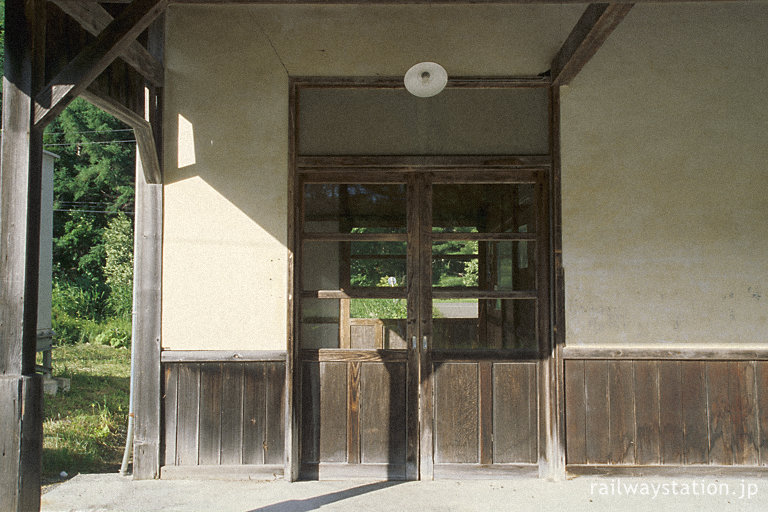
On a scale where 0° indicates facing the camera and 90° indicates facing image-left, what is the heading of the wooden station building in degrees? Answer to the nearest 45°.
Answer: approximately 0°
